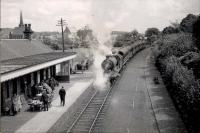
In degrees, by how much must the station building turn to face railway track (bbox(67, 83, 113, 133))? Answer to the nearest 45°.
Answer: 0° — it already faces it

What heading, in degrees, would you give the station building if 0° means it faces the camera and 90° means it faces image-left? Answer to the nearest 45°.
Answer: approximately 315°
